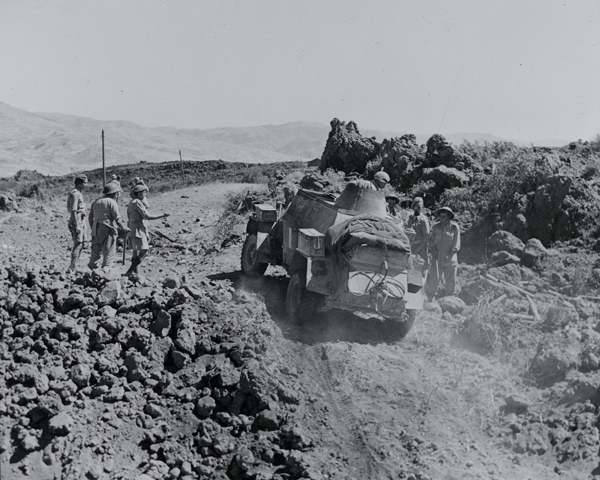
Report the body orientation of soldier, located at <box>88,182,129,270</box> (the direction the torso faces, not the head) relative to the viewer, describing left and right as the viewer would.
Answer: facing away from the viewer and to the right of the viewer

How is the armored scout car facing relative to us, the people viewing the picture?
facing away from the viewer and to the left of the viewer

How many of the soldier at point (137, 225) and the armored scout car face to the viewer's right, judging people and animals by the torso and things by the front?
1

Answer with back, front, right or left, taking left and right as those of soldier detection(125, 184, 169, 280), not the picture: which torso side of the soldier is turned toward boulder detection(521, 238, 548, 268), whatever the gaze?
front

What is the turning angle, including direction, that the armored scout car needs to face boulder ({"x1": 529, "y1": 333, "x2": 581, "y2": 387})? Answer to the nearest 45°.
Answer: approximately 180°

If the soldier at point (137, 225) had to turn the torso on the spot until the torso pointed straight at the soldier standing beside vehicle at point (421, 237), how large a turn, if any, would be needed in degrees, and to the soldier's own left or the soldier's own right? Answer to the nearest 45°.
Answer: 0° — they already face them

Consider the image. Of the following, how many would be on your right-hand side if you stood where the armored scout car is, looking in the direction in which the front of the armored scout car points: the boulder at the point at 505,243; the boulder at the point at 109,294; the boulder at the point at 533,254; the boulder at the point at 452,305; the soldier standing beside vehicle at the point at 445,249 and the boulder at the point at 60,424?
4

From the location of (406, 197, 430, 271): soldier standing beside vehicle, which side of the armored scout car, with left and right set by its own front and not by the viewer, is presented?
right

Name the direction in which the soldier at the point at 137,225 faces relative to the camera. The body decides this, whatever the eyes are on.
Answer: to the viewer's right

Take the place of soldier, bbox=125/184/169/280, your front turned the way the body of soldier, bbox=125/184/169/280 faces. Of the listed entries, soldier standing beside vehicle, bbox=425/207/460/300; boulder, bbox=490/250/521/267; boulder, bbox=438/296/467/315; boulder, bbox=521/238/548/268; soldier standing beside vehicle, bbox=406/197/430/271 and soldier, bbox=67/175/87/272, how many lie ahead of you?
5

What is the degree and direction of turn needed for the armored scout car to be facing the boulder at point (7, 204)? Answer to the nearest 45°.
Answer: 0° — it already faces it

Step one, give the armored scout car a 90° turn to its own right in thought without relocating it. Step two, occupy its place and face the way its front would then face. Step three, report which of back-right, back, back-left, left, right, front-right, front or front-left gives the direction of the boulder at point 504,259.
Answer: front

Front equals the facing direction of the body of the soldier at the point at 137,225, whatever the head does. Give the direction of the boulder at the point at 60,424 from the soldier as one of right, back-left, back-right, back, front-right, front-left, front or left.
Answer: right

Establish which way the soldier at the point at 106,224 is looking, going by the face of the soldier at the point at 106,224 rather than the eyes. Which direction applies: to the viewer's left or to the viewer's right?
to the viewer's right
